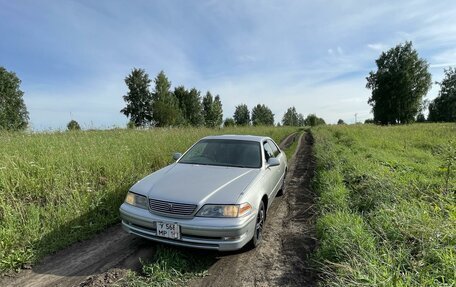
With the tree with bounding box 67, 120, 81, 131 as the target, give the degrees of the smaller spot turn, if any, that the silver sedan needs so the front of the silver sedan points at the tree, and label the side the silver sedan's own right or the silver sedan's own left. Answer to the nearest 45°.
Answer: approximately 90° to the silver sedan's own right

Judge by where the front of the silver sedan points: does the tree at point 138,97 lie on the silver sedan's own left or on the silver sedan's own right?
on the silver sedan's own right

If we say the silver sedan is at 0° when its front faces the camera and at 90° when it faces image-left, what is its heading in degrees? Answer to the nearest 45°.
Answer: approximately 45°

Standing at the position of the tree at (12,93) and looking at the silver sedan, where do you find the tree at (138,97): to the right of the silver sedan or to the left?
left

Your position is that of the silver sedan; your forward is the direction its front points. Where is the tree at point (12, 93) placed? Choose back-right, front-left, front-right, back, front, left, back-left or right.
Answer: right

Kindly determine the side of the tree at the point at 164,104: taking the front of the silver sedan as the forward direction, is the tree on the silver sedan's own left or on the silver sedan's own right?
on the silver sedan's own right
